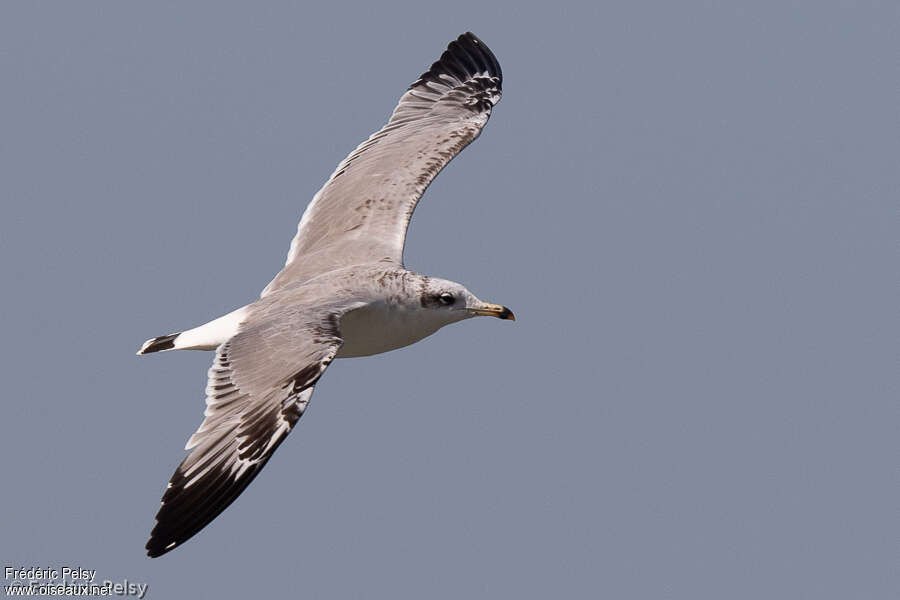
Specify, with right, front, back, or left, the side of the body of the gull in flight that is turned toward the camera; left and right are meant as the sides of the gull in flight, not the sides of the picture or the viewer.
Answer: right
